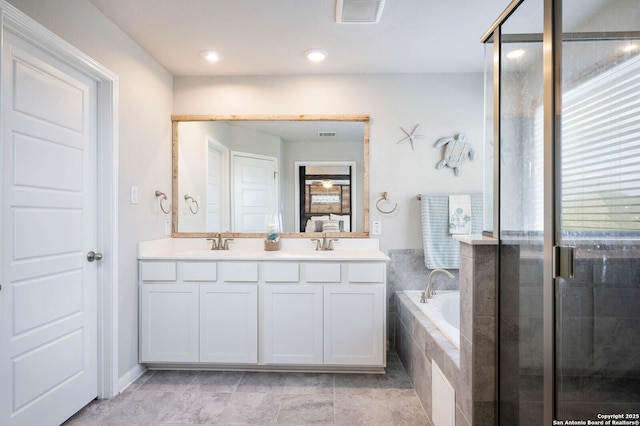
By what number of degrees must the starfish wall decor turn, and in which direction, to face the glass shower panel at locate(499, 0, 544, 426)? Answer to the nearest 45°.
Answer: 0° — it already faces it

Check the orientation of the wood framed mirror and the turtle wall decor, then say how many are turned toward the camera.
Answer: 2

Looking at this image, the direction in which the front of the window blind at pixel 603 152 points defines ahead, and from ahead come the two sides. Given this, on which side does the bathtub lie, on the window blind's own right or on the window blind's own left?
on the window blind's own right
